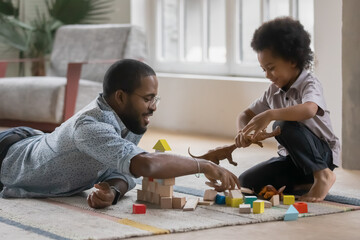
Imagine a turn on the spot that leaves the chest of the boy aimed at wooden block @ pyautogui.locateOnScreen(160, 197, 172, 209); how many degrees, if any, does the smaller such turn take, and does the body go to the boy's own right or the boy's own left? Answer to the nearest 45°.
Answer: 0° — they already face it

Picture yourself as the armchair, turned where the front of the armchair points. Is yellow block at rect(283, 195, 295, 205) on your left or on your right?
on your left

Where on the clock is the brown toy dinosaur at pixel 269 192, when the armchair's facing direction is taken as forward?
The brown toy dinosaur is roughly at 10 o'clock from the armchair.

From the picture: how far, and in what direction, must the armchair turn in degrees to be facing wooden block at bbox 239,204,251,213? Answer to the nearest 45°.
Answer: approximately 45° to its left

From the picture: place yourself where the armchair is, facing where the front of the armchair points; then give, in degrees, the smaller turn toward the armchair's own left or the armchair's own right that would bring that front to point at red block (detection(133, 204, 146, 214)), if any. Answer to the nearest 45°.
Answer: approximately 45° to the armchair's own left

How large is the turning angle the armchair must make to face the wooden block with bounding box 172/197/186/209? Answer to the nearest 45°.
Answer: approximately 45° to its left

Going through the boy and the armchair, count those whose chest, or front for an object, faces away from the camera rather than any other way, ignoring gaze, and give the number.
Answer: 0

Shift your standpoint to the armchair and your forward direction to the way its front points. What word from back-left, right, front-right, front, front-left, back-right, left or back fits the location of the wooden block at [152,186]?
front-left

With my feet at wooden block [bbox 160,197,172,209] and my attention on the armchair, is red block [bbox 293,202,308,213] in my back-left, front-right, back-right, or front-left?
back-right

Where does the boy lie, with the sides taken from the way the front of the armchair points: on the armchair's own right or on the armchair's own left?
on the armchair's own left
